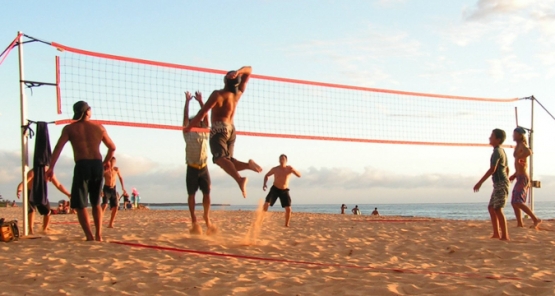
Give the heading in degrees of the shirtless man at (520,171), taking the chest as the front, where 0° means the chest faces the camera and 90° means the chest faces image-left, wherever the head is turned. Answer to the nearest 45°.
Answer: approximately 90°

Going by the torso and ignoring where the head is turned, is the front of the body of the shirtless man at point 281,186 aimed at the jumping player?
yes

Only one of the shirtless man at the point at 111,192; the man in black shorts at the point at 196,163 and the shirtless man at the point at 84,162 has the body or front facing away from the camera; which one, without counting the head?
the shirtless man at the point at 84,162

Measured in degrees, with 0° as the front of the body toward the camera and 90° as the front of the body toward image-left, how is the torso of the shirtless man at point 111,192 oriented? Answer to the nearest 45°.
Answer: approximately 0°

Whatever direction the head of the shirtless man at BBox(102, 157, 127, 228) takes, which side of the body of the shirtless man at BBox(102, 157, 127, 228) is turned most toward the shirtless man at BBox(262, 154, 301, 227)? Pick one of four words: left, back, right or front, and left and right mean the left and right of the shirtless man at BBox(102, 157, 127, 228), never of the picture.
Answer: left

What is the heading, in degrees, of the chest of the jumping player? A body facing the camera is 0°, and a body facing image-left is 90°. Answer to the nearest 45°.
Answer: approximately 135°

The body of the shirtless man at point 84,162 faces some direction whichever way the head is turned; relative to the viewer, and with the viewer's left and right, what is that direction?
facing away from the viewer
